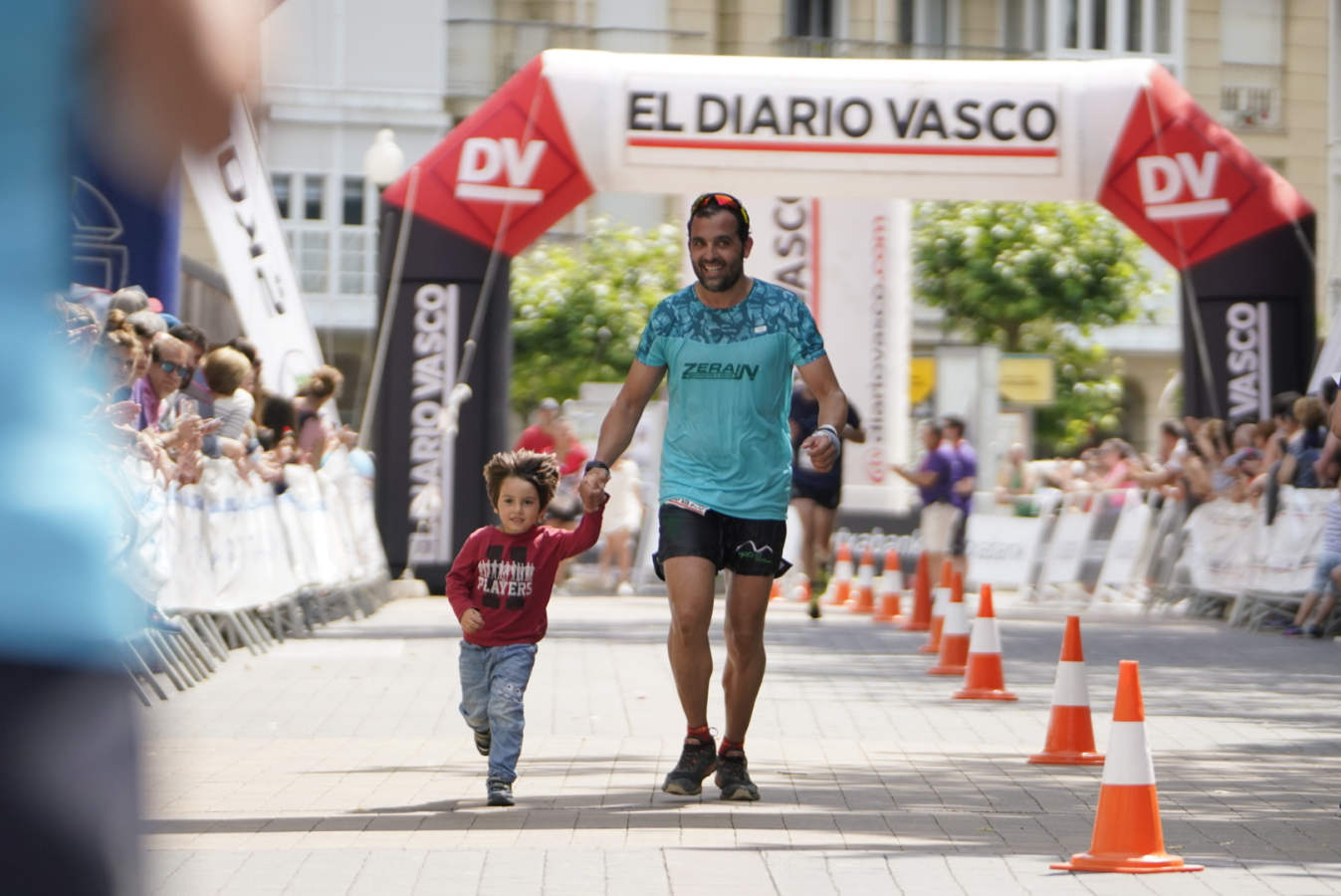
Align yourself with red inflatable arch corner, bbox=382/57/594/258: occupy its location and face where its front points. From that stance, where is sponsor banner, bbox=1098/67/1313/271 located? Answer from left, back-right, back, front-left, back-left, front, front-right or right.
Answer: left

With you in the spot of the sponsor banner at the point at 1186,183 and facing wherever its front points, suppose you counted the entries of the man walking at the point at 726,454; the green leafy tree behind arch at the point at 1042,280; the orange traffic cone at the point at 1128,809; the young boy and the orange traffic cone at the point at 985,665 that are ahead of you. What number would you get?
4

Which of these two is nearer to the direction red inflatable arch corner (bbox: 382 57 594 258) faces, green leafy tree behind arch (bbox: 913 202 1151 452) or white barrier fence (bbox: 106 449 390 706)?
the white barrier fence

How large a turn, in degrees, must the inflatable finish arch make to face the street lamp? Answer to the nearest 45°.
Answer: approximately 90° to its right

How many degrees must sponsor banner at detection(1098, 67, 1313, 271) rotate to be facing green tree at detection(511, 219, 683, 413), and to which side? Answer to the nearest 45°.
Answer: approximately 135° to its right

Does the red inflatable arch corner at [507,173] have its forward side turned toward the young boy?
yes

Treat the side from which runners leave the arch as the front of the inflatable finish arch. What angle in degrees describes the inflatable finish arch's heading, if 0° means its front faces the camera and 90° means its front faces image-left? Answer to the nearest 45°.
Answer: approximately 0°

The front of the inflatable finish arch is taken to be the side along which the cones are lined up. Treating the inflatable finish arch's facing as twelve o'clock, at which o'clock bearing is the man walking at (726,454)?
The man walking is roughly at 12 o'clock from the inflatable finish arch.
